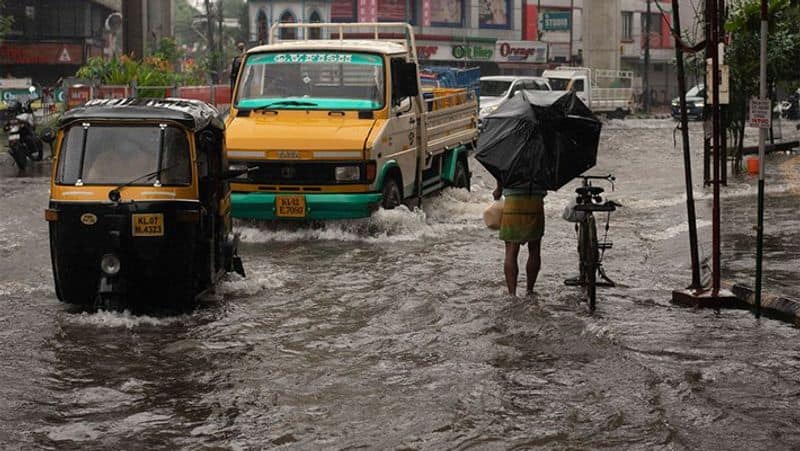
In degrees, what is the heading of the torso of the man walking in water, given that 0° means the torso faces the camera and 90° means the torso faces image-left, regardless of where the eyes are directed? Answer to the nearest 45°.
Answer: approximately 180°

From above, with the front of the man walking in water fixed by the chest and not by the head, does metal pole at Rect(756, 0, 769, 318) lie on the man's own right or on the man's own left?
on the man's own right

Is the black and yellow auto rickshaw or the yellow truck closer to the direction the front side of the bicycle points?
the yellow truck

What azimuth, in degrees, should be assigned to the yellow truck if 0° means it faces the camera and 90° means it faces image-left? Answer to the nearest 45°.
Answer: approximately 45°

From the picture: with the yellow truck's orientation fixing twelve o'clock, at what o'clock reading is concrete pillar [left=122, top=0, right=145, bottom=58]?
The concrete pillar is roughly at 4 o'clock from the yellow truck.

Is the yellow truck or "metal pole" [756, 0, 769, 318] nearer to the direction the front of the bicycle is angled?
the yellow truck

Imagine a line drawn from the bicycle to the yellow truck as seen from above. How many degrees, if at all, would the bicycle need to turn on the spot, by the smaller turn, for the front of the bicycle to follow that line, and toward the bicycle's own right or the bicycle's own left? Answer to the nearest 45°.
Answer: approximately 45° to the bicycle's own left

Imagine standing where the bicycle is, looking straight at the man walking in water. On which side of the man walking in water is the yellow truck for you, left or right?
right

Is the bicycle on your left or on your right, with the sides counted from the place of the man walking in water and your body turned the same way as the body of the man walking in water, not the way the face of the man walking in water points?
on your right

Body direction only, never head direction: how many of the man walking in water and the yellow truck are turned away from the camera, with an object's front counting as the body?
1

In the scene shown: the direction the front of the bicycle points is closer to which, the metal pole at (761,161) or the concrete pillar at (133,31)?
the concrete pillar

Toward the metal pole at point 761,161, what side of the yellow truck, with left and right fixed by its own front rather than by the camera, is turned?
left

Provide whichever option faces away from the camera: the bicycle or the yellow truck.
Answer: the bicycle

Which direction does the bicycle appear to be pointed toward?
away from the camera
